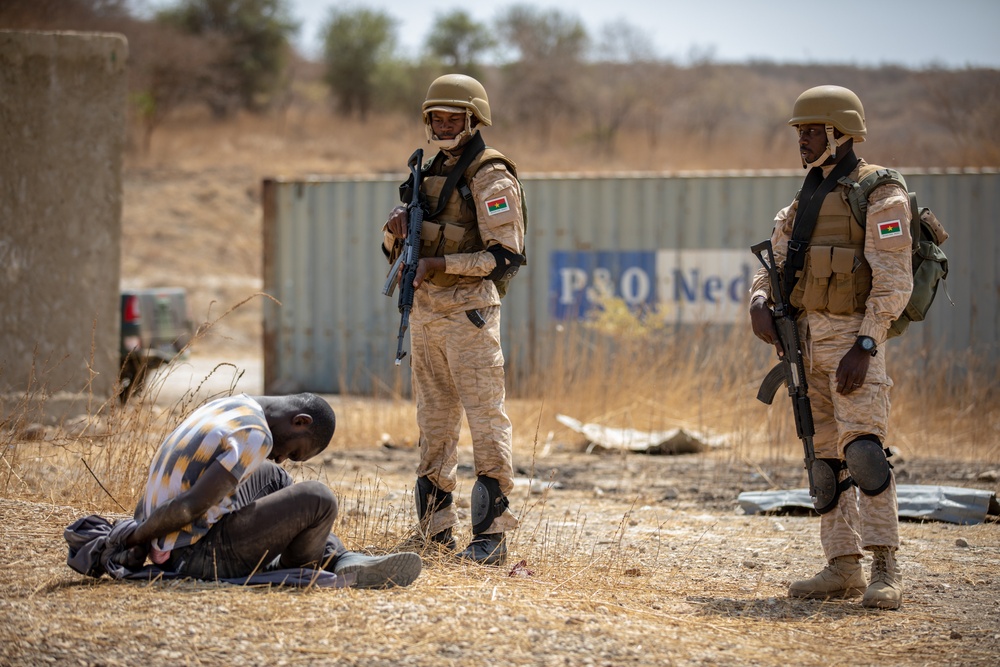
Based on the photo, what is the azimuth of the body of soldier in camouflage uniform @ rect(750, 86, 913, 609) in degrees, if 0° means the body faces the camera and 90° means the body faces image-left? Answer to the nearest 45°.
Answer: approximately 45°

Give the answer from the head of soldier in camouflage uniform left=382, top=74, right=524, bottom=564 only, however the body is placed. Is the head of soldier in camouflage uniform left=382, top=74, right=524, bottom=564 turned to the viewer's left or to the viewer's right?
to the viewer's left

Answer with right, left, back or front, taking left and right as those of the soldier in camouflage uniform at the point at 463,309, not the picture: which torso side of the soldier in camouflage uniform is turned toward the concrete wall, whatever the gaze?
right

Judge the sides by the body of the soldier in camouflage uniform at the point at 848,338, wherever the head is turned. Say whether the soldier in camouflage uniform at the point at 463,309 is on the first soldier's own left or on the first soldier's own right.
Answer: on the first soldier's own right

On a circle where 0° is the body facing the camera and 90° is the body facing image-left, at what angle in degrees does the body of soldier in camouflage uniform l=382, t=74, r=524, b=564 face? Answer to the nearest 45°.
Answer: approximately 45°

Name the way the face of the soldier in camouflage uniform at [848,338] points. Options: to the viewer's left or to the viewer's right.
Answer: to the viewer's left

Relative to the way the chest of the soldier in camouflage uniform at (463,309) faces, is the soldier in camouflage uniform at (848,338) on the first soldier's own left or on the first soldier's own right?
on the first soldier's own left

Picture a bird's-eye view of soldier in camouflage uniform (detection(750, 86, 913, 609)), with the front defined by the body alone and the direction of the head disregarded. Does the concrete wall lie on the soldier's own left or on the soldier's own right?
on the soldier's own right
